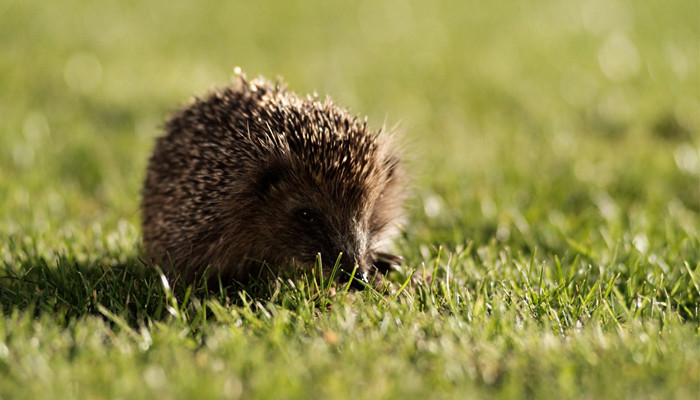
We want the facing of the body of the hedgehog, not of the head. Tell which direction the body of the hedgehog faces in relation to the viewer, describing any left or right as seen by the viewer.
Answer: facing the viewer and to the right of the viewer
